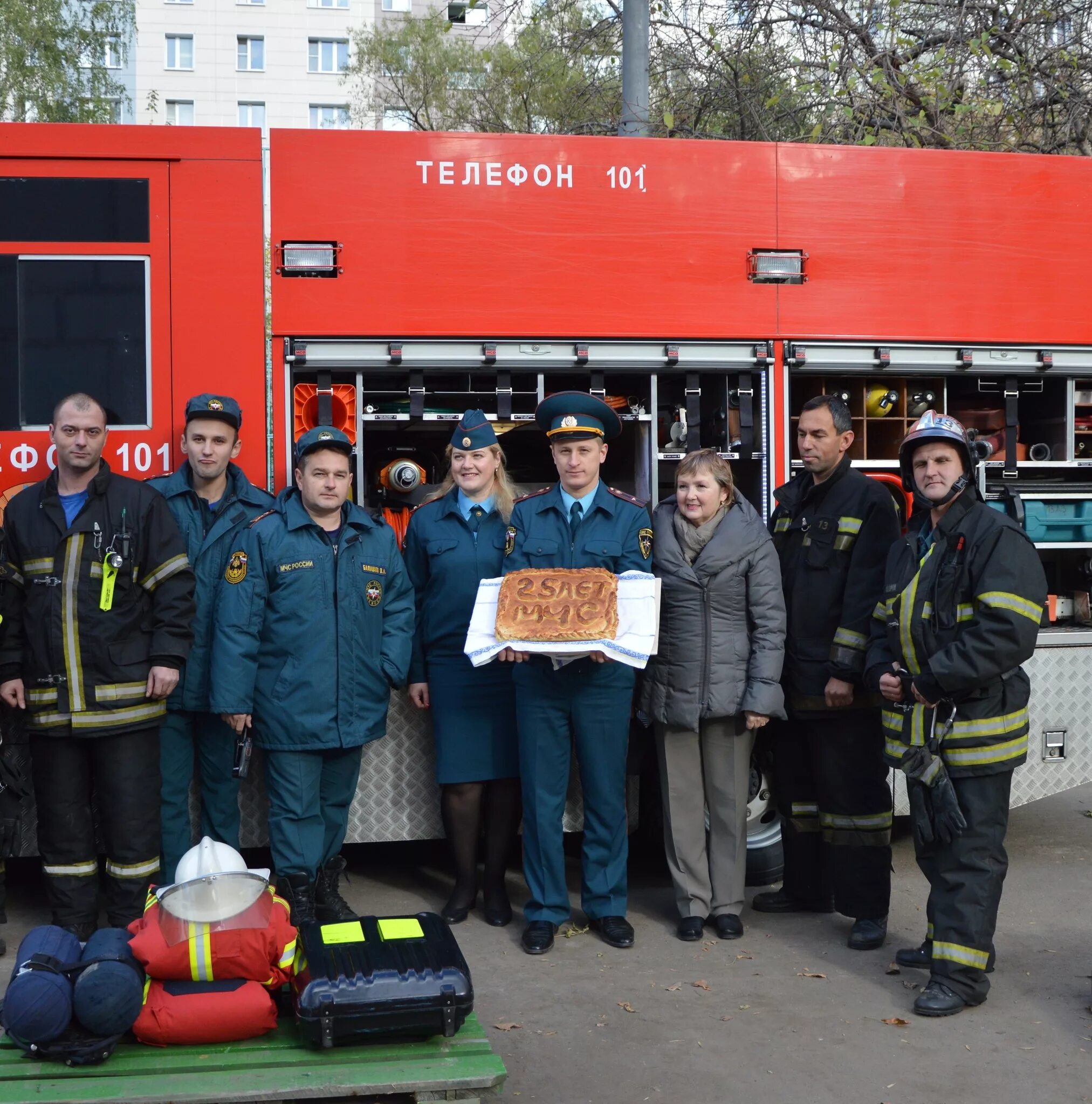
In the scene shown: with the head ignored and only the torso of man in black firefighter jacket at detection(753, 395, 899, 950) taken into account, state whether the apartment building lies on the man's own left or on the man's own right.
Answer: on the man's own right

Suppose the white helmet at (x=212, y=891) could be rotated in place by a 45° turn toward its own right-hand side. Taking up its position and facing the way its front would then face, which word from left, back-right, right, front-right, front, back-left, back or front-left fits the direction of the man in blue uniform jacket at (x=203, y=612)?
back-right

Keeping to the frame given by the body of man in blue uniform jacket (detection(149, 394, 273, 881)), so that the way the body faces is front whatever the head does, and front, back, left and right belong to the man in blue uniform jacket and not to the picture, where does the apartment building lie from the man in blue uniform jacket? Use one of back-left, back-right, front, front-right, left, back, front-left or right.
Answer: back
